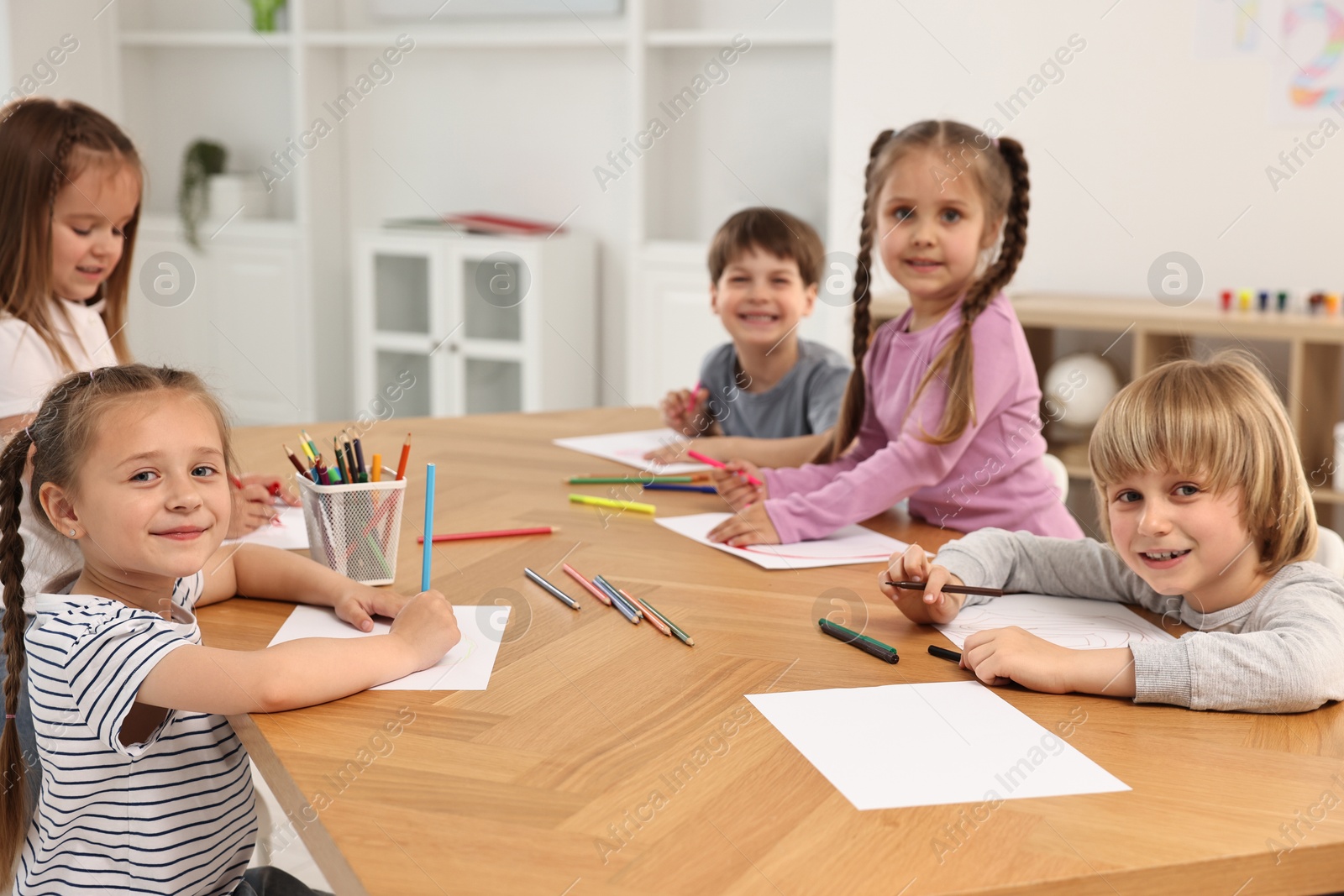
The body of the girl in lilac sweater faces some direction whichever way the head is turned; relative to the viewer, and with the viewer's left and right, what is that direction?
facing the viewer and to the left of the viewer

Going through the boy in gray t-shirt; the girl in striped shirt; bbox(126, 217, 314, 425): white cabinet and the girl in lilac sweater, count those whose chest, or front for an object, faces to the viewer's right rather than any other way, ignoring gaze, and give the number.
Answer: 1

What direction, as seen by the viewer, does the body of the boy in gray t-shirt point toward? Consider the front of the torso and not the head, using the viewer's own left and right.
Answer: facing the viewer

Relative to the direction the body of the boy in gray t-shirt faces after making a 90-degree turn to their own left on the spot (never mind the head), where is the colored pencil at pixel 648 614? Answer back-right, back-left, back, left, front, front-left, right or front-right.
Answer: right

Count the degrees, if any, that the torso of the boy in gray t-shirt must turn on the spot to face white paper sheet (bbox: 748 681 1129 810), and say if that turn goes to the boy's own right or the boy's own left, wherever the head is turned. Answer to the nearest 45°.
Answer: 0° — they already face it

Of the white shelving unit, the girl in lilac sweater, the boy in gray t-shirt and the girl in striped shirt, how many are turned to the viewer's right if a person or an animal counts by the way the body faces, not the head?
1

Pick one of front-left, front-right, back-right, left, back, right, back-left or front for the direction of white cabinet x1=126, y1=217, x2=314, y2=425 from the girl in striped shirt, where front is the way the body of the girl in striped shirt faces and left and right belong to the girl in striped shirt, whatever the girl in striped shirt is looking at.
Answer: left

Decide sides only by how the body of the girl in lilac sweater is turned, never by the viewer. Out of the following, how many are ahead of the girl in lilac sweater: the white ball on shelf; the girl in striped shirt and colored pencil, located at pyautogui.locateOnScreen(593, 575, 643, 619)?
2

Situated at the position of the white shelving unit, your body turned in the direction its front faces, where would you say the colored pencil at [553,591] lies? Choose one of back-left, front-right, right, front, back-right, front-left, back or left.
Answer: front

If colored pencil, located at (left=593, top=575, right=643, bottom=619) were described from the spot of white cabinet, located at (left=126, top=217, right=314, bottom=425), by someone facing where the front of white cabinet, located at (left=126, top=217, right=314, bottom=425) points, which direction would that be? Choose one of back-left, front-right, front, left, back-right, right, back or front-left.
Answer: front

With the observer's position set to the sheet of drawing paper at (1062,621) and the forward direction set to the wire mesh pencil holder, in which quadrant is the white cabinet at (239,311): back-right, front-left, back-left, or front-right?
front-right

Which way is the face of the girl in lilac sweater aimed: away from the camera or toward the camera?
toward the camera

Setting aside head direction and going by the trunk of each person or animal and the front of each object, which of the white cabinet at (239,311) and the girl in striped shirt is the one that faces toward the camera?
the white cabinet

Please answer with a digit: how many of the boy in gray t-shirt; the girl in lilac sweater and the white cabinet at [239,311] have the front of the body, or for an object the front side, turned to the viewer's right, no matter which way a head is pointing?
0

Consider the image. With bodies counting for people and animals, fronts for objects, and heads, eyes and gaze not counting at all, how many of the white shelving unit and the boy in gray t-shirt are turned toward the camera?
2

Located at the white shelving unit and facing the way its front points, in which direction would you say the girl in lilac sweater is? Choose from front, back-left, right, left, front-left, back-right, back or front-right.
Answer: front

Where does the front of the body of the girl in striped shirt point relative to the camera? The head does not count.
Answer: to the viewer's right

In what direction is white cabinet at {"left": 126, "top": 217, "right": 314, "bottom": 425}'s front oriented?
toward the camera
